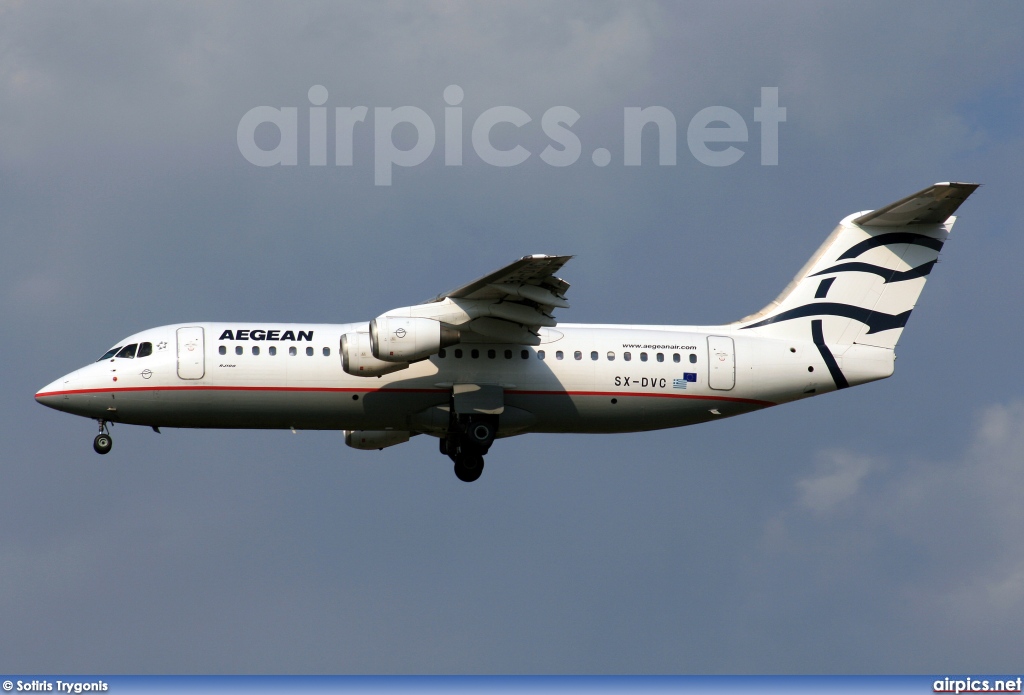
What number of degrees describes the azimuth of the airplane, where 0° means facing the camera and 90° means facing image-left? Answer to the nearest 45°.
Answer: approximately 90°
